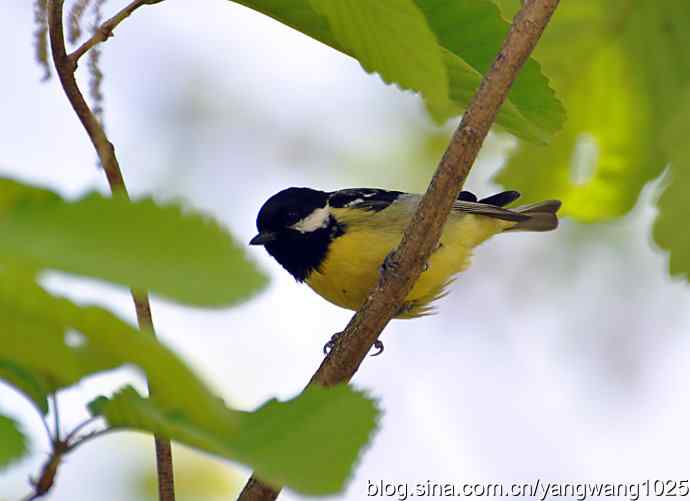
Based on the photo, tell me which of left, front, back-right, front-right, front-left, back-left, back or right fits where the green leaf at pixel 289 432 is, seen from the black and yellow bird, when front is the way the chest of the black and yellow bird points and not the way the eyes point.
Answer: left

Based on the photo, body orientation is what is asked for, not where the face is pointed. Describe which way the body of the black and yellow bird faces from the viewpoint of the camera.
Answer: to the viewer's left

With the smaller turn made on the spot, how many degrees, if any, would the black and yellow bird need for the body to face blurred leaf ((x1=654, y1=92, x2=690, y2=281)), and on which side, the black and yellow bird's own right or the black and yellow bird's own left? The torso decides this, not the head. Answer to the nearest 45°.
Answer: approximately 135° to the black and yellow bird's own left

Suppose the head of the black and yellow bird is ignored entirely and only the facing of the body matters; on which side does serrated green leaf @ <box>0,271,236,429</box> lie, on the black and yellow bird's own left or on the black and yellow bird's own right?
on the black and yellow bird's own left
